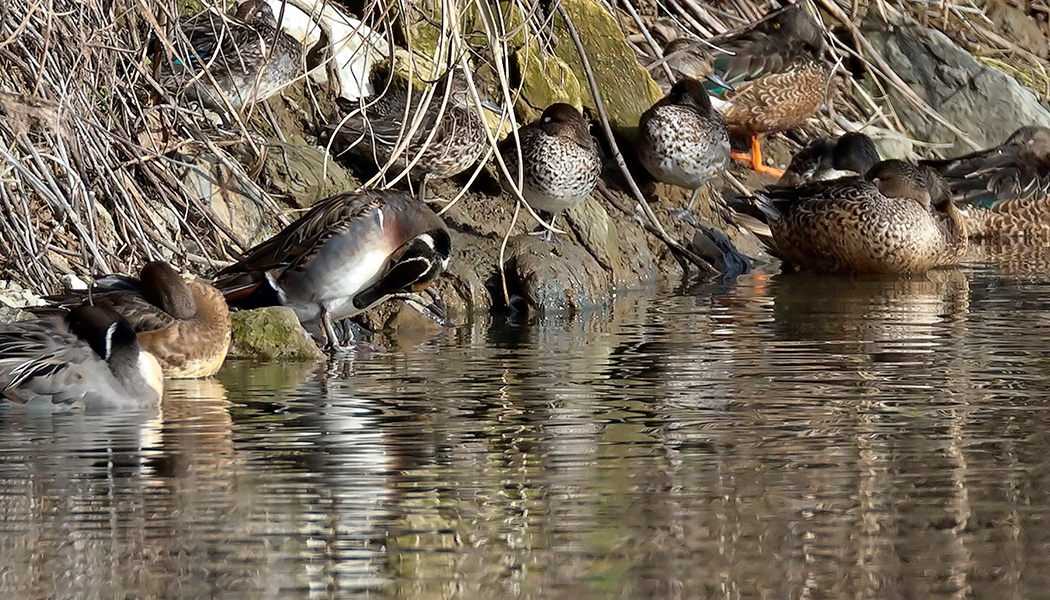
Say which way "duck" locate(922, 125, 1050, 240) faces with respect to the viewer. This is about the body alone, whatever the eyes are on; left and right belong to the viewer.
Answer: facing to the right of the viewer

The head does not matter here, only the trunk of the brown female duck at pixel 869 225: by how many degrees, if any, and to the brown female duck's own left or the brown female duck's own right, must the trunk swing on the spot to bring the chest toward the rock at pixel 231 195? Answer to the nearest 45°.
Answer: approximately 135° to the brown female duck's own right

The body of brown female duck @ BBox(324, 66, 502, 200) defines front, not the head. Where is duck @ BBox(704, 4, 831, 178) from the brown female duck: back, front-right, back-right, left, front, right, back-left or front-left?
front-left

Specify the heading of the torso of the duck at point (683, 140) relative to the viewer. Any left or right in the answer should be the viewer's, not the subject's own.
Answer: facing the viewer

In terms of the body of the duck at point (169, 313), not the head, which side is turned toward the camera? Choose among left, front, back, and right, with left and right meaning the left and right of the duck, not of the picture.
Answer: right

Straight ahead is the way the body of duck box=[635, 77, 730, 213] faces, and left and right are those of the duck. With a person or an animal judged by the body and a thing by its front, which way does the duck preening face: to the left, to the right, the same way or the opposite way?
to the left

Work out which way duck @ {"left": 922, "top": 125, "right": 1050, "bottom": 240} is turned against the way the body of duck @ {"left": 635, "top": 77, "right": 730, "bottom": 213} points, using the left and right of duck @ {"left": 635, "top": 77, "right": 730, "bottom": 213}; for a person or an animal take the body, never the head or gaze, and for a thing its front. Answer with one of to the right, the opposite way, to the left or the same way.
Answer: to the left

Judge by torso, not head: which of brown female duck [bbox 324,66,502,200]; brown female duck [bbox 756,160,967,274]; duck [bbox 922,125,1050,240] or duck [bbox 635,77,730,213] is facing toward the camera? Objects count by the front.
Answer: duck [bbox 635,77,730,213]

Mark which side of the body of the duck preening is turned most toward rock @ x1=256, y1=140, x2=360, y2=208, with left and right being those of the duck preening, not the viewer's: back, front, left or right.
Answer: left

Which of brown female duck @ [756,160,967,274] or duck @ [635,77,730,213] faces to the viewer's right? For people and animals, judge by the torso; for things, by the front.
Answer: the brown female duck

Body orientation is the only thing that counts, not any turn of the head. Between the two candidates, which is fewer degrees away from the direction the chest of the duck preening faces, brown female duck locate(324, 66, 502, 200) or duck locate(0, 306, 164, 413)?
the brown female duck
